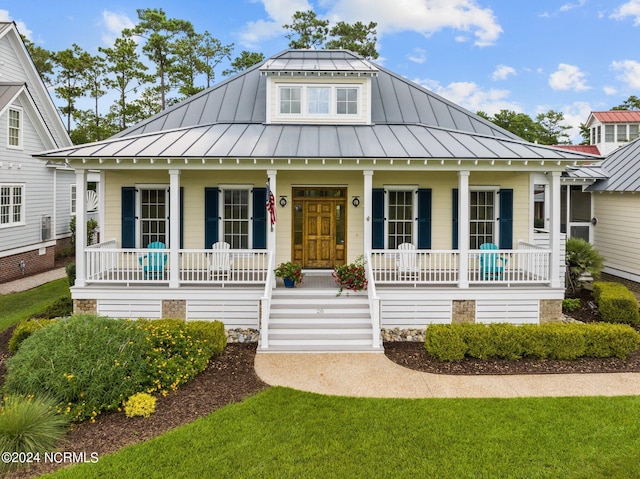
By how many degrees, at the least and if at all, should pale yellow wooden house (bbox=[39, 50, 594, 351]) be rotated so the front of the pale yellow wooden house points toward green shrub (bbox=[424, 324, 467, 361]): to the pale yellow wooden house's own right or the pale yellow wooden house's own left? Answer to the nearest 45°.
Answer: approximately 45° to the pale yellow wooden house's own left

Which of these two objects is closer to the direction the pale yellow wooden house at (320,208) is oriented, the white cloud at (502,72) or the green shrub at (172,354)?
the green shrub

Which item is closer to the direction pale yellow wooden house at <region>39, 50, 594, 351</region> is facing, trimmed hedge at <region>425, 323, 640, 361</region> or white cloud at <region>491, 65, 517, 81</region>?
the trimmed hedge

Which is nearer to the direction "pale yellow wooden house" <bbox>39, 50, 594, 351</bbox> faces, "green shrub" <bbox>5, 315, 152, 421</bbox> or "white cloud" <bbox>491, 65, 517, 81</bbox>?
the green shrub

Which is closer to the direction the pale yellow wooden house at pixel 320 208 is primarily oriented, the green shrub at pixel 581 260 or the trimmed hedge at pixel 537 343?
the trimmed hedge

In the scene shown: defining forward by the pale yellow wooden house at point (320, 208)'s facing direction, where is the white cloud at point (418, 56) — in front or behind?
behind

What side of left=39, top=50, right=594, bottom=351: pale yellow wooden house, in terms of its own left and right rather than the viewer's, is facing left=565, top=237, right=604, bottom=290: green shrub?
left

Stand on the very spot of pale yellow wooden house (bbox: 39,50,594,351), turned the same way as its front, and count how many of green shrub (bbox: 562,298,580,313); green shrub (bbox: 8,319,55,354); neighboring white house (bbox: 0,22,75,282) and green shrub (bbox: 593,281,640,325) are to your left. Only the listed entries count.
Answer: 2

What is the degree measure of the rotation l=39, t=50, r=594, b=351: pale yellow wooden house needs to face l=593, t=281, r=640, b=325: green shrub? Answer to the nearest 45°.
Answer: approximately 90° to its left

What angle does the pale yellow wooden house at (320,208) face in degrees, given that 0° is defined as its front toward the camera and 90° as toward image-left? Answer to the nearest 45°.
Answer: approximately 0°

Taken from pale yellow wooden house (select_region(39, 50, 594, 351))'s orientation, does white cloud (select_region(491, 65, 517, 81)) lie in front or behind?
behind

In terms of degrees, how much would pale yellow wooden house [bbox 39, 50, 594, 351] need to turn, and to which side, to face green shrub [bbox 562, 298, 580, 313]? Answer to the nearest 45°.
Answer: approximately 90° to its left
